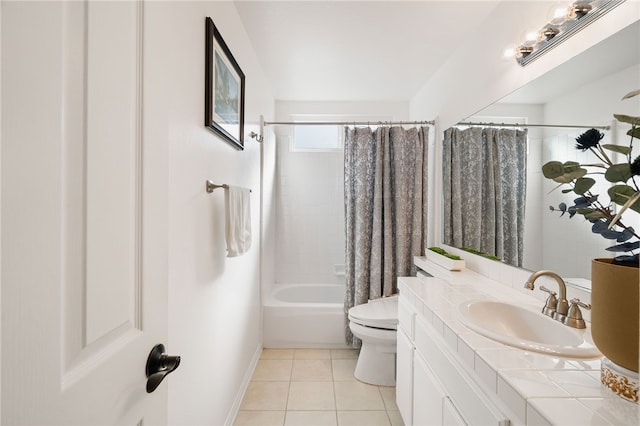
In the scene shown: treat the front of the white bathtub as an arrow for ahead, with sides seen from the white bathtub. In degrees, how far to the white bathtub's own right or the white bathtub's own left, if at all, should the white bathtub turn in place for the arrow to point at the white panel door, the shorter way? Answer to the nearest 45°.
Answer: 0° — it already faces it

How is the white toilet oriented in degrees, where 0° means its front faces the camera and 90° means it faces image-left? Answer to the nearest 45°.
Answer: approximately 90°

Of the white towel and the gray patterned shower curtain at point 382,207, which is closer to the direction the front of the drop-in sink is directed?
the white towel
